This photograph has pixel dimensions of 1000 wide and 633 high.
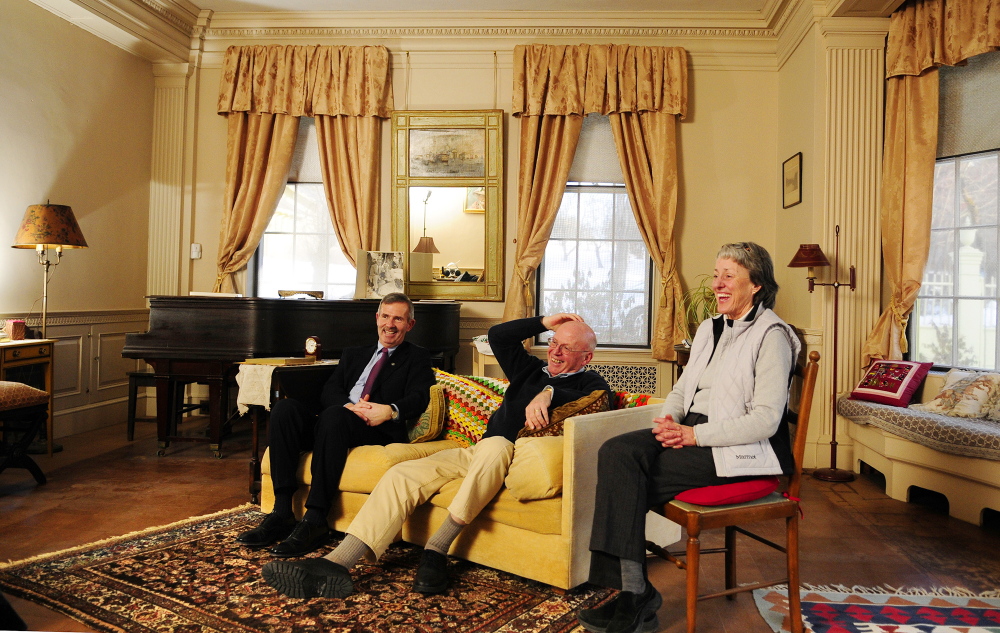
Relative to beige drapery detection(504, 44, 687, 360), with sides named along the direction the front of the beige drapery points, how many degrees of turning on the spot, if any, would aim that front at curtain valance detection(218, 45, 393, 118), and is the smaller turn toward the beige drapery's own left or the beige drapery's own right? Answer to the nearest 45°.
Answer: approximately 90° to the beige drapery's own right

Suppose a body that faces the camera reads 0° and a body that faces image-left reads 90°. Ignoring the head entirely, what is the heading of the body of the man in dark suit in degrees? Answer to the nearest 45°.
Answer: approximately 45°

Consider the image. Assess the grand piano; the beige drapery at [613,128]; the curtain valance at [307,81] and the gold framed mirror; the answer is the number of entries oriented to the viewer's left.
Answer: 1

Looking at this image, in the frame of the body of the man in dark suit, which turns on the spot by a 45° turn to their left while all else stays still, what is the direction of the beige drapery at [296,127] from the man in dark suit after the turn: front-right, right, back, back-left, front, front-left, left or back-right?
back

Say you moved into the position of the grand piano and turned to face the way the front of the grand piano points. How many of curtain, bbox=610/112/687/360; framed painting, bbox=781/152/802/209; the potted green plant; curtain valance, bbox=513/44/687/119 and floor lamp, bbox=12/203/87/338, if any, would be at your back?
4

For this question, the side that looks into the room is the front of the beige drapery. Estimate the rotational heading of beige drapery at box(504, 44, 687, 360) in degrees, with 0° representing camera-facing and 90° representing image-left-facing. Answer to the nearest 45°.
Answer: approximately 0°

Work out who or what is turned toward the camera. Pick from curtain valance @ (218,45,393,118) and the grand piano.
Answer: the curtain valance

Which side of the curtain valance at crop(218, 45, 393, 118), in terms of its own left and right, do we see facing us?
front

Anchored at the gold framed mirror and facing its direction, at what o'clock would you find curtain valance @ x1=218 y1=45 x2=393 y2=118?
The curtain valance is roughly at 3 o'clock from the gold framed mirror.

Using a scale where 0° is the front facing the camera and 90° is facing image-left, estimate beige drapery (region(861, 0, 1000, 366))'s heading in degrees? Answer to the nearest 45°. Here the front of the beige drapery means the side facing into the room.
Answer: approximately 45°

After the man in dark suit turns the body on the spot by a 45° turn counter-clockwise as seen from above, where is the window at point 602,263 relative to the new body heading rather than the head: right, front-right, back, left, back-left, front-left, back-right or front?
back-left

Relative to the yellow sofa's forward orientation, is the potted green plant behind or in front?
behind

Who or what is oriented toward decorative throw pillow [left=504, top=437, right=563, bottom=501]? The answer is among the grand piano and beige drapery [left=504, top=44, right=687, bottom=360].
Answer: the beige drapery

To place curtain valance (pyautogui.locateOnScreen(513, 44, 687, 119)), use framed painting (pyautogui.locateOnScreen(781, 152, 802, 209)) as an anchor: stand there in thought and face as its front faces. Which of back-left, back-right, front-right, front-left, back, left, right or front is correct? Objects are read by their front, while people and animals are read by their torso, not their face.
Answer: front-right

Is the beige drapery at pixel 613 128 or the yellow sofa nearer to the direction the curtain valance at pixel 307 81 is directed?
the yellow sofa

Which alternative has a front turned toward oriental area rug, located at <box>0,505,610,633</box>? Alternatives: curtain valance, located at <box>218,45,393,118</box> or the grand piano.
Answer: the curtain valance

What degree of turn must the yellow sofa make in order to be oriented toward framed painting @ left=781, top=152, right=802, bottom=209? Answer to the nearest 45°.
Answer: approximately 180°

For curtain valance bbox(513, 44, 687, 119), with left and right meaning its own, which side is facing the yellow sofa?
front

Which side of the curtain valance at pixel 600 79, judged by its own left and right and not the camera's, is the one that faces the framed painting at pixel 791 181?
left

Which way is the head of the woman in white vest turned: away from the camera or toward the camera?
toward the camera

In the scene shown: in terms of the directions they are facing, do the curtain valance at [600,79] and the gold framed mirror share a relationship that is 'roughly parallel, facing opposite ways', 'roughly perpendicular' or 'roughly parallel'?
roughly parallel
